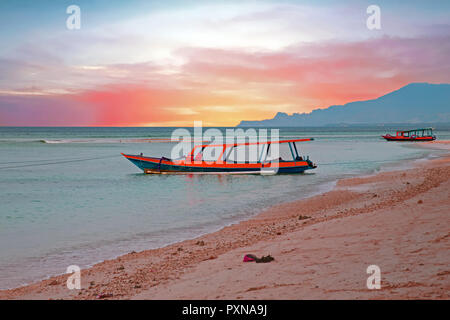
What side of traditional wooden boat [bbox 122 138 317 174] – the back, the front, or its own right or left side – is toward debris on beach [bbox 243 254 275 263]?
left

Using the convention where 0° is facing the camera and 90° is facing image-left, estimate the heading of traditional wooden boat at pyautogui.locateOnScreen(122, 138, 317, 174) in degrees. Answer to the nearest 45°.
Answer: approximately 90°
